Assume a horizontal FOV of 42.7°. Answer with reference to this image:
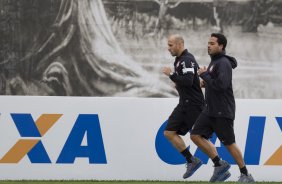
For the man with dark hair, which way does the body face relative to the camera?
to the viewer's left
